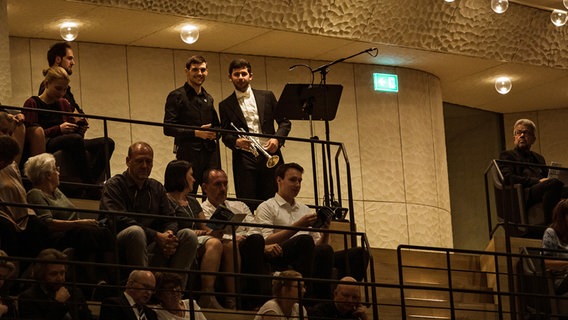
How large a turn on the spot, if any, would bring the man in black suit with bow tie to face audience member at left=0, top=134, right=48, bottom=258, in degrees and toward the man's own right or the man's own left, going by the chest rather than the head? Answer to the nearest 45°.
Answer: approximately 45° to the man's own right

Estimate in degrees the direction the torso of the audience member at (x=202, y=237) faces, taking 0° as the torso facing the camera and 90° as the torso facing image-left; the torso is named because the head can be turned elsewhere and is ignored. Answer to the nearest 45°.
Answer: approximately 315°

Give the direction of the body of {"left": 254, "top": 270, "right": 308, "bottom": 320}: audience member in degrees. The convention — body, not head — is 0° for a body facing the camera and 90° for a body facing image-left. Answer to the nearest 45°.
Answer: approximately 315°

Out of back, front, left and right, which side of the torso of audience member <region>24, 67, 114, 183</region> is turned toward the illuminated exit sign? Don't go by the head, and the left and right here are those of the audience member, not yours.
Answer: left

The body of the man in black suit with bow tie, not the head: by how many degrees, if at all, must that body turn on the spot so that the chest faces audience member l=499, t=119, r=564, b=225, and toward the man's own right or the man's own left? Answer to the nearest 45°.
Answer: approximately 90° to the man's own left

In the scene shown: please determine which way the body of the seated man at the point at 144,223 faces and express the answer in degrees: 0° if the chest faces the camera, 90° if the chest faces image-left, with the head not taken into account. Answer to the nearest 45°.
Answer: approximately 315°

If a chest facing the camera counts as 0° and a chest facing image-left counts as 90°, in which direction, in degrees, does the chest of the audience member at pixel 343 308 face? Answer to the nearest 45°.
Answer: approximately 315°

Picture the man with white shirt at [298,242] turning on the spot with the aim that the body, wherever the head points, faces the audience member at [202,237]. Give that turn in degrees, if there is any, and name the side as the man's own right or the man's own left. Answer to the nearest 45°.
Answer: approximately 90° to the man's own right

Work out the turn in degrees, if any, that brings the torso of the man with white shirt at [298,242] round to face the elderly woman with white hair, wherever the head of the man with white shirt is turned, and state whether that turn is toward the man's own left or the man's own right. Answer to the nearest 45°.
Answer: approximately 90° to the man's own right

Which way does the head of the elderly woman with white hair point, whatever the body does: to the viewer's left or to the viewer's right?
to the viewer's right

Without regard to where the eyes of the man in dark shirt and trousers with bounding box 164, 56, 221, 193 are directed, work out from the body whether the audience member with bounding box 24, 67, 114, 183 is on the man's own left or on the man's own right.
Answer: on the man's own right

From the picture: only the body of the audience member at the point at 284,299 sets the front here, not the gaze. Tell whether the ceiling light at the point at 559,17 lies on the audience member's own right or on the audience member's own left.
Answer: on the audience member's own left

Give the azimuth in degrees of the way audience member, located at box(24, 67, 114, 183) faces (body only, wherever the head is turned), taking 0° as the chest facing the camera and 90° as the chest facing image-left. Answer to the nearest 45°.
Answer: approximately 315°
